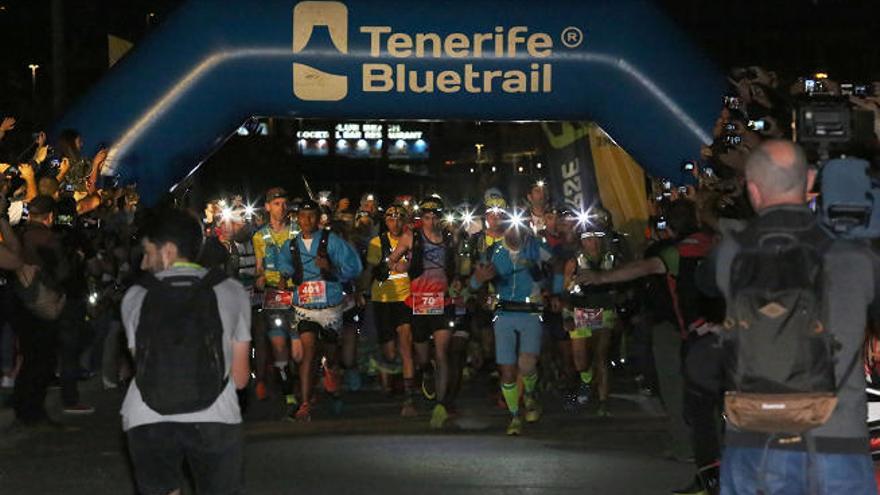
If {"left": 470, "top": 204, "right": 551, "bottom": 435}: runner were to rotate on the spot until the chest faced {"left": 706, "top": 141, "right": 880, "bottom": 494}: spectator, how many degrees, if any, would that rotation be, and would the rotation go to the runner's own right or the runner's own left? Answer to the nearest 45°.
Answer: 0° — they already face them

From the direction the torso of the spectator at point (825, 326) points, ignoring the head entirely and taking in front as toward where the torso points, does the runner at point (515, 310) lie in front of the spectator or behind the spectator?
in front

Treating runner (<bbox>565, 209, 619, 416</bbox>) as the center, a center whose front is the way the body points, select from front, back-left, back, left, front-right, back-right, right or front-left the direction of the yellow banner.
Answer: back

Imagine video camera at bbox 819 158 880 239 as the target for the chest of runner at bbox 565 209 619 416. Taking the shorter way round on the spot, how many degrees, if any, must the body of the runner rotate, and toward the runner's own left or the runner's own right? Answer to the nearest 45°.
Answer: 0° — they already face it

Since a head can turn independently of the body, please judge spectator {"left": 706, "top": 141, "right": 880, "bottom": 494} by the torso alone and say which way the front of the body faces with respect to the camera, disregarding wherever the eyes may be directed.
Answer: away from the camera

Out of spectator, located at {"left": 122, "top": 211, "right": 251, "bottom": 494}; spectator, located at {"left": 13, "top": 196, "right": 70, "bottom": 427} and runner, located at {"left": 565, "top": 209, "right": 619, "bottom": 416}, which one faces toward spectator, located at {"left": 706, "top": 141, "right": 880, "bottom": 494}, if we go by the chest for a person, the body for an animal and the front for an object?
the runner

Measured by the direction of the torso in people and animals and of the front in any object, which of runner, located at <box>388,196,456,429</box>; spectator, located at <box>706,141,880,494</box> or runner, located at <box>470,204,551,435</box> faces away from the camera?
the spectator

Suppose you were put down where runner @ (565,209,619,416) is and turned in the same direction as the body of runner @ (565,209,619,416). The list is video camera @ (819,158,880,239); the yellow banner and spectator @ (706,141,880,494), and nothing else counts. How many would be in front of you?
2

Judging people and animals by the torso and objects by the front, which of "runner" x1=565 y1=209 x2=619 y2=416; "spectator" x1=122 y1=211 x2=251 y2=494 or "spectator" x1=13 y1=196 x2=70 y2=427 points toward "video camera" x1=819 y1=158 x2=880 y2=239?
the runner

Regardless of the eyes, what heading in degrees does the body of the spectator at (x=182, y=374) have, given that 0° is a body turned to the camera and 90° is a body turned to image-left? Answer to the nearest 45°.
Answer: approximately 180°

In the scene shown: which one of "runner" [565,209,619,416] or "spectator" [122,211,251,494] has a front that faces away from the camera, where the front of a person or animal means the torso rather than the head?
the spectator

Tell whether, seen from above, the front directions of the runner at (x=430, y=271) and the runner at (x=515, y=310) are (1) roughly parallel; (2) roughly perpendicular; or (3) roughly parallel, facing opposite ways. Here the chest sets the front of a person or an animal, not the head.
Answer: roughly parallel

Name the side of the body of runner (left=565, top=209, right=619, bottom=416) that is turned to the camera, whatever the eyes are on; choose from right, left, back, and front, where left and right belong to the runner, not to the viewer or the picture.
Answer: front

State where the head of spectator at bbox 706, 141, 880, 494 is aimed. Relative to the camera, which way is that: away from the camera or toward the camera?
away from the camera

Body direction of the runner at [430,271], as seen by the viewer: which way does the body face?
toward the camera
